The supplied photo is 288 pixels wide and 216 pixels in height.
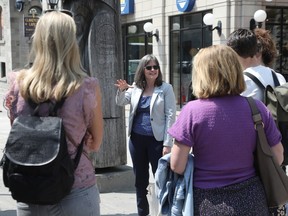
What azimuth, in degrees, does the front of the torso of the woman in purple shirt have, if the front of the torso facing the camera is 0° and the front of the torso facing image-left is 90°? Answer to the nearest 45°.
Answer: approximately 180°

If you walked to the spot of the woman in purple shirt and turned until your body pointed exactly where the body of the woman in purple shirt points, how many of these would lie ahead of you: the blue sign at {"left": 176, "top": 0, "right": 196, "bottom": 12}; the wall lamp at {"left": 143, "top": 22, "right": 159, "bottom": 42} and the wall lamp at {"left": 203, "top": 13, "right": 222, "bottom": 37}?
3

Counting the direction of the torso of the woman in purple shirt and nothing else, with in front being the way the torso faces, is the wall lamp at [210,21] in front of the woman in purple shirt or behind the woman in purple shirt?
in front

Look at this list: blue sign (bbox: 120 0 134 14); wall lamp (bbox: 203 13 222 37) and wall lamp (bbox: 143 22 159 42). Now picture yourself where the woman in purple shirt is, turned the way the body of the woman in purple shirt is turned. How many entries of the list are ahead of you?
3

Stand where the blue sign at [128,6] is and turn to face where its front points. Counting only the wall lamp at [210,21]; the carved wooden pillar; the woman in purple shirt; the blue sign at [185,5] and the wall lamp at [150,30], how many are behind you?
0

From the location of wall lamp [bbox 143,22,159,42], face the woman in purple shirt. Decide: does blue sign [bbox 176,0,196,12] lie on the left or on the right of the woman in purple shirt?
left

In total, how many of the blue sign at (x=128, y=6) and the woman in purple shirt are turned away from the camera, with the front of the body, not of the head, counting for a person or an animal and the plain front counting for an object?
1

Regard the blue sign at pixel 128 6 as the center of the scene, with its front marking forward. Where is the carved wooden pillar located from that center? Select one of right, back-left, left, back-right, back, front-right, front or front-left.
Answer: front

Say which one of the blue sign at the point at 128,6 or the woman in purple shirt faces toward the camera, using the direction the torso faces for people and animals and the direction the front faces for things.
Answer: the blue sign

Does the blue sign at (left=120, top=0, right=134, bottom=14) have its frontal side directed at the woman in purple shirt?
yes

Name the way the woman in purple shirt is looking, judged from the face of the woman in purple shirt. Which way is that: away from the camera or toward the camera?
away from the camera

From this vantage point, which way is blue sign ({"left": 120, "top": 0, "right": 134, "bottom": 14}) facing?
toward the camera

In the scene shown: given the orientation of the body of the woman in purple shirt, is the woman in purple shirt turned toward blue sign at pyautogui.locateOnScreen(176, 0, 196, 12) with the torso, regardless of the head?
yes

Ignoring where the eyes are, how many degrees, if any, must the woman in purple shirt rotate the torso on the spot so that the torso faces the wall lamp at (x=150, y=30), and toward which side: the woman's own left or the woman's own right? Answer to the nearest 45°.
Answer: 0° — they already face it

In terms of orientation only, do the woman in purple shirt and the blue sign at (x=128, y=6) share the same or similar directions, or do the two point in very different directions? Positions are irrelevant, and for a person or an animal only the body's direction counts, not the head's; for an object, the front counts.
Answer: very different directions
